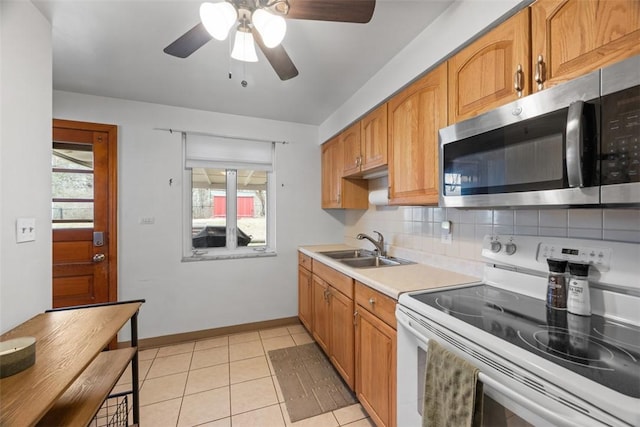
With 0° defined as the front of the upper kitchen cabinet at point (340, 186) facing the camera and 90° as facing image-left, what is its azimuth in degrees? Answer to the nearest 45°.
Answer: approximately 45°

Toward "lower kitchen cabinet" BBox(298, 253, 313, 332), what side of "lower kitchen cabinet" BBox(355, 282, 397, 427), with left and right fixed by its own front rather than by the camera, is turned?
right

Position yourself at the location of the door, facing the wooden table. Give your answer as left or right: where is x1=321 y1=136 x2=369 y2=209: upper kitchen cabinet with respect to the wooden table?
left

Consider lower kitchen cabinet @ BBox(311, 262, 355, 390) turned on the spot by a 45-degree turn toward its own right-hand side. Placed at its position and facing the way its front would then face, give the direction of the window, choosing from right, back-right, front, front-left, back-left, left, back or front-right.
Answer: front-right

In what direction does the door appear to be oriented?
toward the camera

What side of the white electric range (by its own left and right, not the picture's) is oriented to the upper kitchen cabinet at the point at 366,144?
right

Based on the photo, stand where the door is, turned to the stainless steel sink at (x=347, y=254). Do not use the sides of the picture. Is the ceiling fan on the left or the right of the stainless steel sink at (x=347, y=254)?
right

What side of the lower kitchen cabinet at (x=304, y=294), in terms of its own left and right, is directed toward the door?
front

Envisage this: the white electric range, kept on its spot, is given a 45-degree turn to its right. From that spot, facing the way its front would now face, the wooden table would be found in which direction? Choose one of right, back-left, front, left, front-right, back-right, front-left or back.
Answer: front-left

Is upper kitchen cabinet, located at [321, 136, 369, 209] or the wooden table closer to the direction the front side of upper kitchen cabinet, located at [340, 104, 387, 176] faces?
the wooden table

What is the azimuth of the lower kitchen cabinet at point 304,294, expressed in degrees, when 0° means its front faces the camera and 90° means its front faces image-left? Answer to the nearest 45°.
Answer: approximately 90°

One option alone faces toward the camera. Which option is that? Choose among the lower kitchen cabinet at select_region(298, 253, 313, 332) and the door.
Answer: the door

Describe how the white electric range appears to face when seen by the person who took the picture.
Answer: facing the viewer and to the left of the viewer

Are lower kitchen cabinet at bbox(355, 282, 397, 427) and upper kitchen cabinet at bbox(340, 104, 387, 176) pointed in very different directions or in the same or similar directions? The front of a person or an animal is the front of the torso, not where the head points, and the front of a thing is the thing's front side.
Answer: same or similar directions

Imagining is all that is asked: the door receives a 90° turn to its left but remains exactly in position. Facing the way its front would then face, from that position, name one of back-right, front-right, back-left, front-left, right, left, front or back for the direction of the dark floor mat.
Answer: front-right
